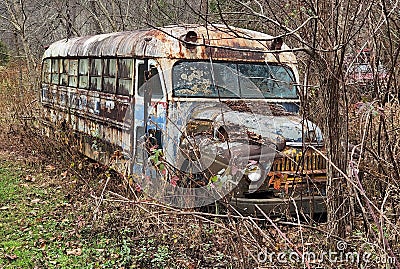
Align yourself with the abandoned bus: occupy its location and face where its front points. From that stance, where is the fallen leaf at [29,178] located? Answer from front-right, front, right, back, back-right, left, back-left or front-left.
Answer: back

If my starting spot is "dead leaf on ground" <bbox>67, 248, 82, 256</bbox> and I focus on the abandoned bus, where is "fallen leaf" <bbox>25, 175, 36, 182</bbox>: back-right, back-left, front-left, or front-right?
front-left

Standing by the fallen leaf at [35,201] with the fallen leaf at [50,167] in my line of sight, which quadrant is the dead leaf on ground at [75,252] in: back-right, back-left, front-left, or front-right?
back-right

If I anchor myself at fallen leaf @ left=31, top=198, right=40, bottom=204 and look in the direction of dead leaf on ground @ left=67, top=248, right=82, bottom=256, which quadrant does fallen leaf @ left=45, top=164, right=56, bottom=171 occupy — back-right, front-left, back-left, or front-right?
back-left

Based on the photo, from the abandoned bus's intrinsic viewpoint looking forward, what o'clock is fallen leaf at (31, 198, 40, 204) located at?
The fallen leaf is roughly at 5 o'clock from the abandoned bus.

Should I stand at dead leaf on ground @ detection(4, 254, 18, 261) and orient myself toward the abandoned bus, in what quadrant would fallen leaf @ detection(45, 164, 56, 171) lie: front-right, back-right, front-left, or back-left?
front-left

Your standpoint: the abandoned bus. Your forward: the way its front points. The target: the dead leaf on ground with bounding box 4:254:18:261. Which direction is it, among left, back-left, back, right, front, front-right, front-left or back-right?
right

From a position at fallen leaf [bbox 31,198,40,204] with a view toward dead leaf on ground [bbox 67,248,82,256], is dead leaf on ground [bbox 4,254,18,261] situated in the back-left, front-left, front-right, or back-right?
front-right
